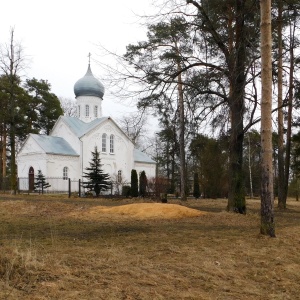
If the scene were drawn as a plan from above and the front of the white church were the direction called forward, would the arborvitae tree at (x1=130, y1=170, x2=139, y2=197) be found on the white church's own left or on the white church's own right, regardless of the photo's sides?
on the white church's own left

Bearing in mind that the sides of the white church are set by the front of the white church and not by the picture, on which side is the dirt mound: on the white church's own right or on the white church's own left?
on the white church's own left

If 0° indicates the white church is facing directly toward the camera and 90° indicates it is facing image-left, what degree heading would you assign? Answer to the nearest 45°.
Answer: approximately 45°

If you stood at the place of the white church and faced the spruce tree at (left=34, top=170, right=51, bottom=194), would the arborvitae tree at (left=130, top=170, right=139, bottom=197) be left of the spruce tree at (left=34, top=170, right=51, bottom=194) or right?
left
